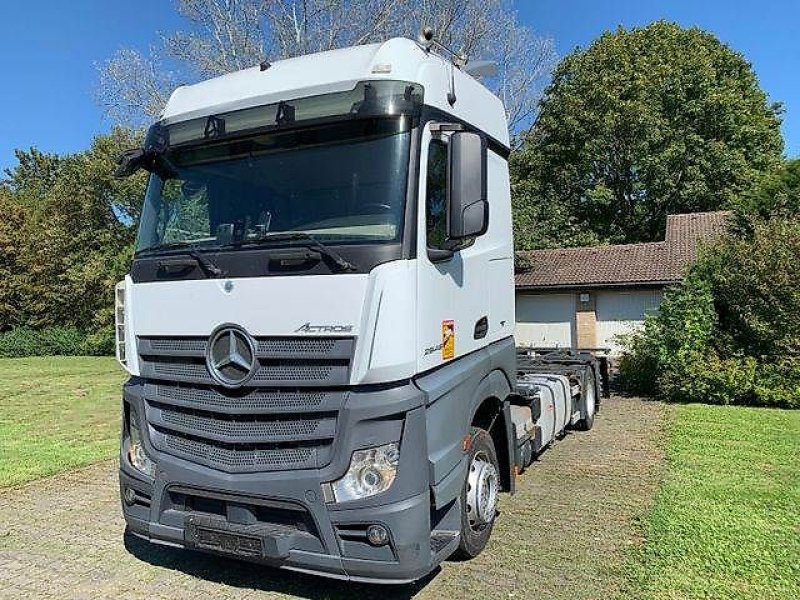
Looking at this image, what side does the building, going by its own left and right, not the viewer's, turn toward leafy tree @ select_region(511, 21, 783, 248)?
back

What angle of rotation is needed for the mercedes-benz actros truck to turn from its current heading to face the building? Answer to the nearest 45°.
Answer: approximately 180°

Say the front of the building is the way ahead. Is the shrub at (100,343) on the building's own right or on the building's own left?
on the building's own right

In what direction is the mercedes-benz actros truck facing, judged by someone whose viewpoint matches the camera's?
facing the viewer and to the left of the viewer

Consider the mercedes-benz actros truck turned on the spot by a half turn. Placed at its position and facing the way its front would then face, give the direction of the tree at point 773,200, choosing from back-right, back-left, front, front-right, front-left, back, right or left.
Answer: front

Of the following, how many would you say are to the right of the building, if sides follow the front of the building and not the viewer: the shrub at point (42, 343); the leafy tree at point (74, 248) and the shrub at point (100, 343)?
3

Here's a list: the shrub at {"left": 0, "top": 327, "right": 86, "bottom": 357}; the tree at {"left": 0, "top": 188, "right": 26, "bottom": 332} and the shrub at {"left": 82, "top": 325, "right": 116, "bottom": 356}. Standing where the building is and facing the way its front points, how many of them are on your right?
3

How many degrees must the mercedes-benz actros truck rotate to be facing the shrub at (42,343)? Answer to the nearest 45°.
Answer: approximately 90° to its right

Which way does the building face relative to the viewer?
toward the camera

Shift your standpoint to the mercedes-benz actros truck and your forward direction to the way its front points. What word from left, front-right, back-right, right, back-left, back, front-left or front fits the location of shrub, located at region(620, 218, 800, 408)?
back

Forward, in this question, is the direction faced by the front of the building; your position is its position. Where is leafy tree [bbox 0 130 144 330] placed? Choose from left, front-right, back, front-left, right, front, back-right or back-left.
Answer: right

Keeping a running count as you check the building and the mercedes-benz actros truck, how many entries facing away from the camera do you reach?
0
